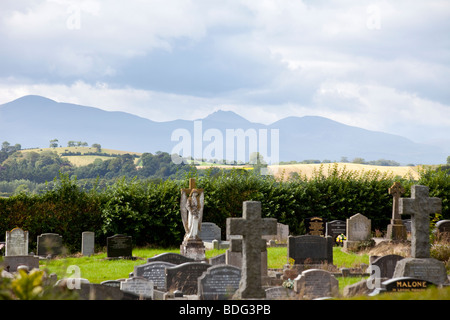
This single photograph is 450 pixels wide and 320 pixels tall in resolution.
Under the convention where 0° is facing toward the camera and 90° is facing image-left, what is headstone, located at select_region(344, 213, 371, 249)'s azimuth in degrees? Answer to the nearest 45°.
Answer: approximately 0°

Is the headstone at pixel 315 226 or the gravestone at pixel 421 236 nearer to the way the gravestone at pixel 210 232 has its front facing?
the gravestone

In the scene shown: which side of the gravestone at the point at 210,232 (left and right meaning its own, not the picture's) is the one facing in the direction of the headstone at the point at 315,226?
left

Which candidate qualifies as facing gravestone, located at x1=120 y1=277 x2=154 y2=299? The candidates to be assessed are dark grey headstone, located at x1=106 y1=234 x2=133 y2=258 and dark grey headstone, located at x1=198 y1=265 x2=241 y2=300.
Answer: dark grey headstone, located at x1=106 y1=234 x2=133 y2=258

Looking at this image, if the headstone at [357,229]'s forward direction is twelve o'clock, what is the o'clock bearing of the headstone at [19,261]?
the headstone at [19,261] is roughly at 2 o'clock from the headstone at [357,229].

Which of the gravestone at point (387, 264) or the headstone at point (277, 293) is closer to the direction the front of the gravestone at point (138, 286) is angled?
the headstone

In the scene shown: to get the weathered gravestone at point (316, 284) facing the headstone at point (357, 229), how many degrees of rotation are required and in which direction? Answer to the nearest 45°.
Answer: approximately 180°

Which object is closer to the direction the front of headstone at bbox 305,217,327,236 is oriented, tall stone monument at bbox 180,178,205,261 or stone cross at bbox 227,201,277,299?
the stone cross

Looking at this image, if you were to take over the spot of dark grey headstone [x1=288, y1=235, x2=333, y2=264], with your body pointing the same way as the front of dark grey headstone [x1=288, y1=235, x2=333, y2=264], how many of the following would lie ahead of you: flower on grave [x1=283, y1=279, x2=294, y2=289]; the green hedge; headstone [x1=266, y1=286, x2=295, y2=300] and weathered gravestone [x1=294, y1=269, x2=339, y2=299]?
3

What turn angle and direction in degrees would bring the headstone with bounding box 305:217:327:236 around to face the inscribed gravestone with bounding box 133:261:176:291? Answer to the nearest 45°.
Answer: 0° — it already faces it

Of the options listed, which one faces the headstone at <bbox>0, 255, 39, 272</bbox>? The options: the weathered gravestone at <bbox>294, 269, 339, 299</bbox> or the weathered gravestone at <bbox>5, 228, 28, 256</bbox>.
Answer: the weathered gravestone at <bbox>5, 228, 28, 256</bbox>

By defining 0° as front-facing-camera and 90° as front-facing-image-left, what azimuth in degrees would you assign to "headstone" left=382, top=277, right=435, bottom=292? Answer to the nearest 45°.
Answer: approximately 0°

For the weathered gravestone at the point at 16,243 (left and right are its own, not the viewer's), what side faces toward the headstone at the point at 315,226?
left
